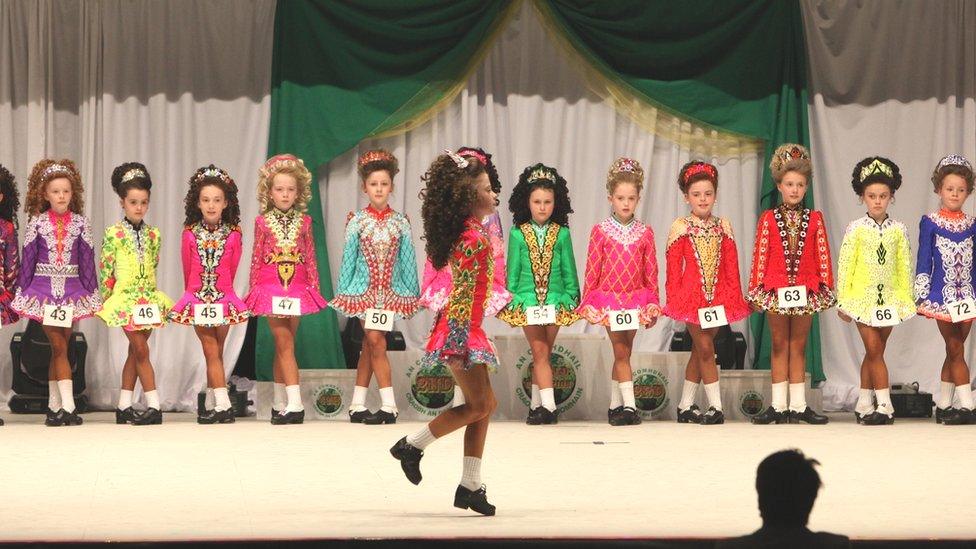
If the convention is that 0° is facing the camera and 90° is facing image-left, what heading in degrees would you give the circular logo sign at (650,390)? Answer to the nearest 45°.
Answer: approximately 0°
